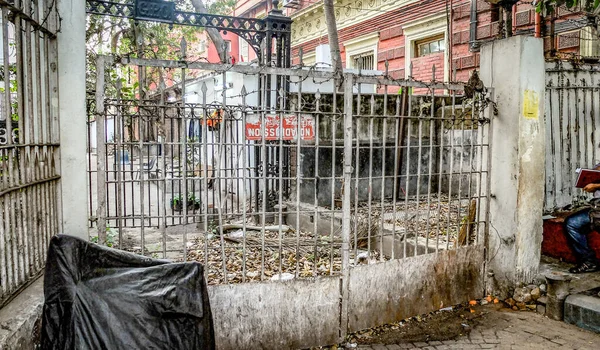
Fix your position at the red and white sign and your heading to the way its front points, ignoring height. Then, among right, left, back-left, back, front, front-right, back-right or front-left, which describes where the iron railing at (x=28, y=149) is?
front-right

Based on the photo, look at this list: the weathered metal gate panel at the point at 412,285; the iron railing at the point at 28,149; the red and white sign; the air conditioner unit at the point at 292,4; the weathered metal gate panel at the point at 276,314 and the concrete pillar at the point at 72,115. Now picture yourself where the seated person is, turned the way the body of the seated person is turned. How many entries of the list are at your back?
0

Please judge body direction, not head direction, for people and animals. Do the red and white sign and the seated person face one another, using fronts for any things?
no

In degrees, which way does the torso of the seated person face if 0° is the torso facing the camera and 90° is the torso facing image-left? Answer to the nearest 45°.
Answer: approximately 90°

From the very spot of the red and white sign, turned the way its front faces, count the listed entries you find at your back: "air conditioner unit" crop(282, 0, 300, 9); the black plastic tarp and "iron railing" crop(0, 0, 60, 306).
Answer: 1

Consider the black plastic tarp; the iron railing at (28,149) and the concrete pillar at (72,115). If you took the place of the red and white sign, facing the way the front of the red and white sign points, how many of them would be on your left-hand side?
0

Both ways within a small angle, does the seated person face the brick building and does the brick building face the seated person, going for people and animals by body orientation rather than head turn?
no

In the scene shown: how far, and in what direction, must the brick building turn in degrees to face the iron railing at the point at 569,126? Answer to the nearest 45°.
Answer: approximately 45° to its left

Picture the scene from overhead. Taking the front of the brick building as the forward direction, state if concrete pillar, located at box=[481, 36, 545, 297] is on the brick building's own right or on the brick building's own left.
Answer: on the brick building's own left

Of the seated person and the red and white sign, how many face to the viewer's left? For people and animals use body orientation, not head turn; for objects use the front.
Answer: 1

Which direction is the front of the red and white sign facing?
toward the camera

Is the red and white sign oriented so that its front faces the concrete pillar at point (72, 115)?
no

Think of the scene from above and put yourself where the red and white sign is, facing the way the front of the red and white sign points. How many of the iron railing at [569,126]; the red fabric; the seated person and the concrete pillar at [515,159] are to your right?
0

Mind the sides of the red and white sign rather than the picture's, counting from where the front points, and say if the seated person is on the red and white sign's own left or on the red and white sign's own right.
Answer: on the red and white sign's own left

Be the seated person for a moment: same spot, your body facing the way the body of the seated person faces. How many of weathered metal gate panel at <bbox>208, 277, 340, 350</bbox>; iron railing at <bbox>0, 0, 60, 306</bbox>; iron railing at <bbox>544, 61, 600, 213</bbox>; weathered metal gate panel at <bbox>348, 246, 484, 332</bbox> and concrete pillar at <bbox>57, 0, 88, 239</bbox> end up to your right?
1

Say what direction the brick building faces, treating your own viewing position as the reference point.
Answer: facing the viewer and to the left of the viewer

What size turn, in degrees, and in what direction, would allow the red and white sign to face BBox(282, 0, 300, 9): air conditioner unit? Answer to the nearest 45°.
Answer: approximately 180°

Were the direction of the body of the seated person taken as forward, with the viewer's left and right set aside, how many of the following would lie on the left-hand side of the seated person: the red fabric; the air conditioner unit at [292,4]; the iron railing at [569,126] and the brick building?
0

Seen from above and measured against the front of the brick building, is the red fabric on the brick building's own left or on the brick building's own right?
on the brick building's own left
